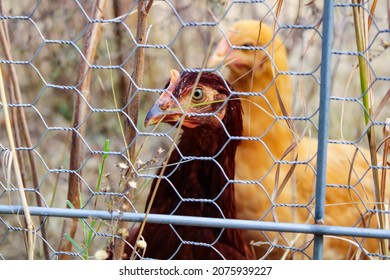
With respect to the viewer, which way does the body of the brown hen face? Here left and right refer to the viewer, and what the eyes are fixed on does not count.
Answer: facing the viewer and to the left of the viewer

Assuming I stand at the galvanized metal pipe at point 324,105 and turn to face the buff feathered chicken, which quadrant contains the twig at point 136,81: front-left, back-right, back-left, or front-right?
front-left
